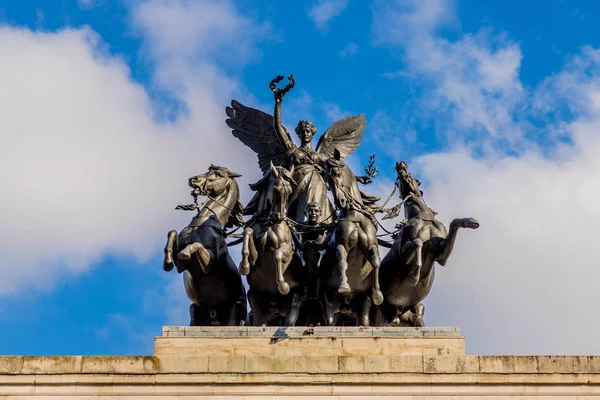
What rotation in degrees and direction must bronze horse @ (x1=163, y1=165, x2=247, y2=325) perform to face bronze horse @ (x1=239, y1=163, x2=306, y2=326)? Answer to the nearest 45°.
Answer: approximately 90° to its left

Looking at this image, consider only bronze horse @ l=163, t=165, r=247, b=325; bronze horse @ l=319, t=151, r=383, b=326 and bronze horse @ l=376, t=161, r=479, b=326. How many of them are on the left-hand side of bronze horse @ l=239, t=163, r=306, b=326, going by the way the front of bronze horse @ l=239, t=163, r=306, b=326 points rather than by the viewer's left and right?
2

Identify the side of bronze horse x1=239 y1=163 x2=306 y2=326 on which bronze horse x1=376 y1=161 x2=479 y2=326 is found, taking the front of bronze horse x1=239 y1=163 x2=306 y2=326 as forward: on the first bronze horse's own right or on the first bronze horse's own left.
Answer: on the first bronze horse's own left

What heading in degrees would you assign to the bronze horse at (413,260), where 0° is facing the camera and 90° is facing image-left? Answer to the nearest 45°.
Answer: approximately 315°

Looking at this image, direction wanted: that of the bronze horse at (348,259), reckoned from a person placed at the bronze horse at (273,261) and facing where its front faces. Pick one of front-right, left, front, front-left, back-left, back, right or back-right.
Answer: left

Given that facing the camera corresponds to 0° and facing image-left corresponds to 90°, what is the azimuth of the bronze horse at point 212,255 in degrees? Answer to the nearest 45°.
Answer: approximately 45°

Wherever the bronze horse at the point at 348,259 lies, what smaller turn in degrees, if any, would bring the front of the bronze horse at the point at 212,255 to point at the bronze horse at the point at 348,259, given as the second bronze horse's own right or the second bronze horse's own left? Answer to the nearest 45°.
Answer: approximately 135° to the second bronze horse's own left

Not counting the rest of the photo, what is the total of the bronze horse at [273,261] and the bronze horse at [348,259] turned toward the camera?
2

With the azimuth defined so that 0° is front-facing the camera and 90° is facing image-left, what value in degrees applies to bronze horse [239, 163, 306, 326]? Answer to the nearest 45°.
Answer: approximately 0°
